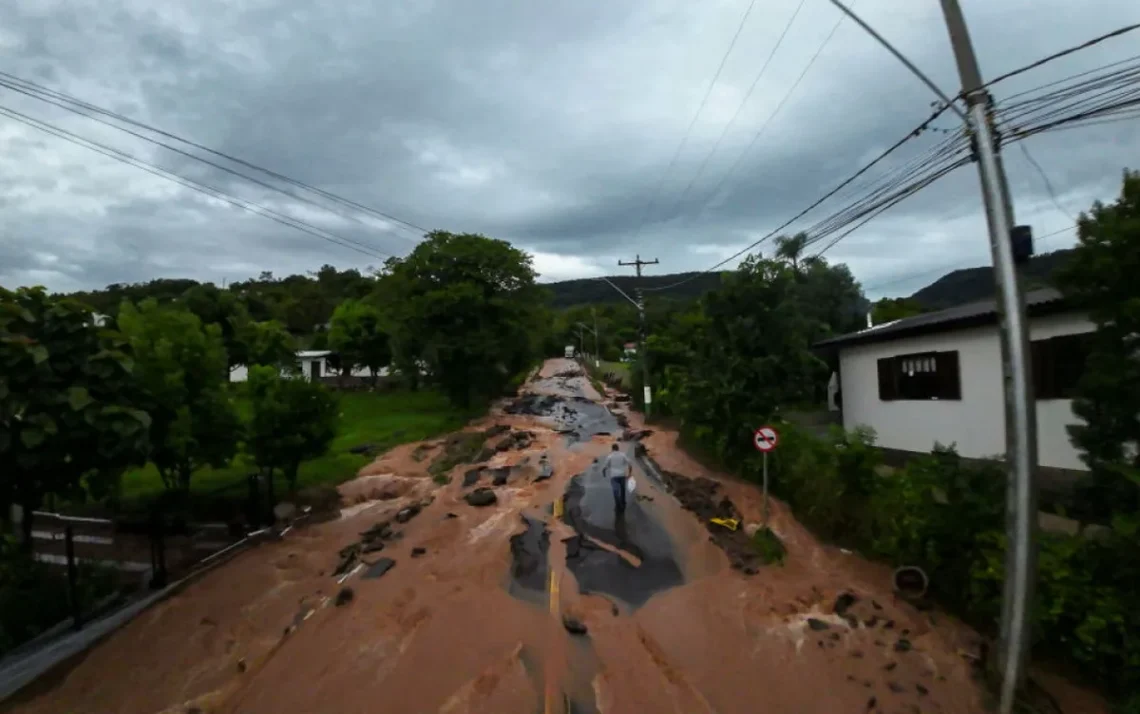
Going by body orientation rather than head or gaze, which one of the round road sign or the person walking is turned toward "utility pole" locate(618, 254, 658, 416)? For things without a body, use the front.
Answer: the person walking

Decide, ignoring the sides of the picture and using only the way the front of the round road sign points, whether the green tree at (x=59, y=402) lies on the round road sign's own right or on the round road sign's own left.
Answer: on the round road sign's own right

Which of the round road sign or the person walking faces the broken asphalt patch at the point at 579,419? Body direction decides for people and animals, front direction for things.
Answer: the person walking

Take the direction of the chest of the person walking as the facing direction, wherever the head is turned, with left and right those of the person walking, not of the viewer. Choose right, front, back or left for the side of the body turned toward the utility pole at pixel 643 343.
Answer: front

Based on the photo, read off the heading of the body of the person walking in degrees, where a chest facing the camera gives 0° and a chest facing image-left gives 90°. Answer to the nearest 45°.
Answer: approximately 180°

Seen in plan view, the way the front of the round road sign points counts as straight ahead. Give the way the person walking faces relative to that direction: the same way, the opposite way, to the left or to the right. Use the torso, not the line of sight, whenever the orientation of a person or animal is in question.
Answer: the opposite way

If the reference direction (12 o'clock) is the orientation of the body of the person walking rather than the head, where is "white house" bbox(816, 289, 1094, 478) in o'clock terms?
The white house is roughly at 3 o'clock from the person walking.

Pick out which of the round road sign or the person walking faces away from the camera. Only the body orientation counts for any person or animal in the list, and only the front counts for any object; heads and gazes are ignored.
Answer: the person walking

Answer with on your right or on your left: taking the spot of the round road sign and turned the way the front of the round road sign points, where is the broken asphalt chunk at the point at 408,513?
on your right

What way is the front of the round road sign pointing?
toward the camera

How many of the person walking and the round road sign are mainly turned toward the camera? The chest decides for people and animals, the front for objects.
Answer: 1
